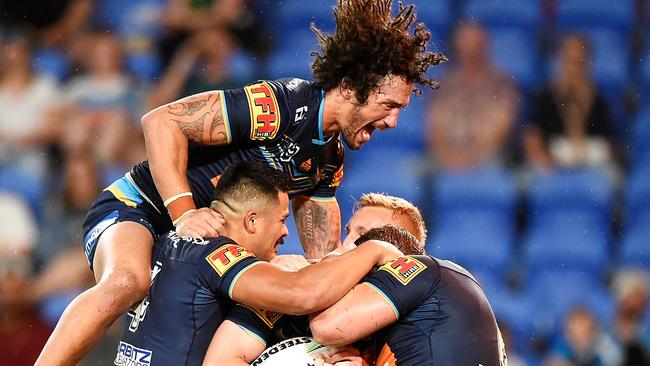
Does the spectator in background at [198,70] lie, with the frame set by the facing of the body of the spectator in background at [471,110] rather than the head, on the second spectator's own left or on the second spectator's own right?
on the second spectator's own right

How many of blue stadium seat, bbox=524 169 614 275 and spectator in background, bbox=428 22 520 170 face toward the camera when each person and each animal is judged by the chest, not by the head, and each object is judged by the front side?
2

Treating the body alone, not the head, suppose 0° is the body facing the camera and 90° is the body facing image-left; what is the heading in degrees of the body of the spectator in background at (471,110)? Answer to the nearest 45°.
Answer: approximately 0°

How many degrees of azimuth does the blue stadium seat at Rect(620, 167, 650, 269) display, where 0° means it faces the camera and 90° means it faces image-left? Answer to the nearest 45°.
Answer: approximately 0°

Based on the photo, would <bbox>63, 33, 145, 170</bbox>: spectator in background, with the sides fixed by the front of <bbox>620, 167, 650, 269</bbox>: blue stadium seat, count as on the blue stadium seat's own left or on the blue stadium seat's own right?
on the blue stadium seat's own right

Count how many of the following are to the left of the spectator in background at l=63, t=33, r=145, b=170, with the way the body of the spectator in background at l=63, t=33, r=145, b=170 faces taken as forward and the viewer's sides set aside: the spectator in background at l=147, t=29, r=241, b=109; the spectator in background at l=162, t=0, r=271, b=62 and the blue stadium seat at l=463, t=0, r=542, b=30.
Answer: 3

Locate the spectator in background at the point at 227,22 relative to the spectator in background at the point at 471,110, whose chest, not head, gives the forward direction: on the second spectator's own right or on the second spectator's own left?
on the second spectator's own right

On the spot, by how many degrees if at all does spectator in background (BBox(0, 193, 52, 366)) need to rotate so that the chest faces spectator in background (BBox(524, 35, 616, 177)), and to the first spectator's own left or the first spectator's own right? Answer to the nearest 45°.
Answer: approximately 90° to the first spectator's own left
